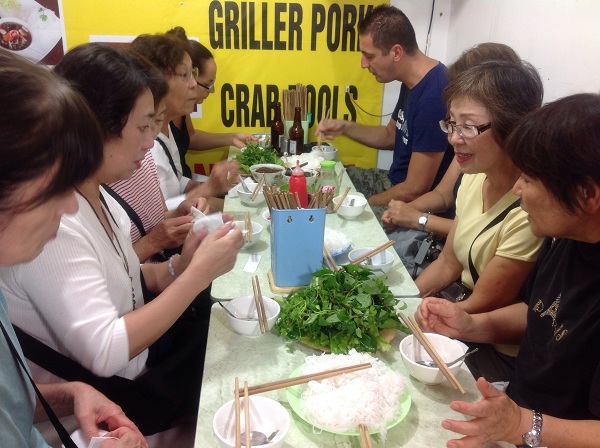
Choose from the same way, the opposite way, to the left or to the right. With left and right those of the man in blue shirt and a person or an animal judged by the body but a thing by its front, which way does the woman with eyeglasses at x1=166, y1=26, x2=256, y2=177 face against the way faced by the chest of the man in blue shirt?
the opposite way

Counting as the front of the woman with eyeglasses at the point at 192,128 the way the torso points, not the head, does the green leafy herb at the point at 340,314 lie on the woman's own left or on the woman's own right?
on the woman's own right

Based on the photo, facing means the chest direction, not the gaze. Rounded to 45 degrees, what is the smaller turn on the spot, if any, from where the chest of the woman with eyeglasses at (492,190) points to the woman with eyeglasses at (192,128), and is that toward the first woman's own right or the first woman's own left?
approximately 90° to the first woman's own right

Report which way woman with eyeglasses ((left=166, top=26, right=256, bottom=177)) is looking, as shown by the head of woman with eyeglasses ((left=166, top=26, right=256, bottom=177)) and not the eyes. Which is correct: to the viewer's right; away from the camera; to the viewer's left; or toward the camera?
to the viewer's right

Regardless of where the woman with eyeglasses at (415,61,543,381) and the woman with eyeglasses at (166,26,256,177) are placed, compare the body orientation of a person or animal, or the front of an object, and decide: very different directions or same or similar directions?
very different directions

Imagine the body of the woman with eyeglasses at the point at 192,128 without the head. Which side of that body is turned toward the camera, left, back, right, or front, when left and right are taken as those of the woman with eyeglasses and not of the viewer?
right

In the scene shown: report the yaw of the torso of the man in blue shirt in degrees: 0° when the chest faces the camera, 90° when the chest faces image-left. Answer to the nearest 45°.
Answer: approximately 90°

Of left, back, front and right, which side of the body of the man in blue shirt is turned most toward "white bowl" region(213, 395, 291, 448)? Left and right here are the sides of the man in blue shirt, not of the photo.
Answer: left

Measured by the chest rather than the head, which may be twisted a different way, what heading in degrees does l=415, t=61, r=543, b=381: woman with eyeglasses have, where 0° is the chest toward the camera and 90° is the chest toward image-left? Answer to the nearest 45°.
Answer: approximately 45°
